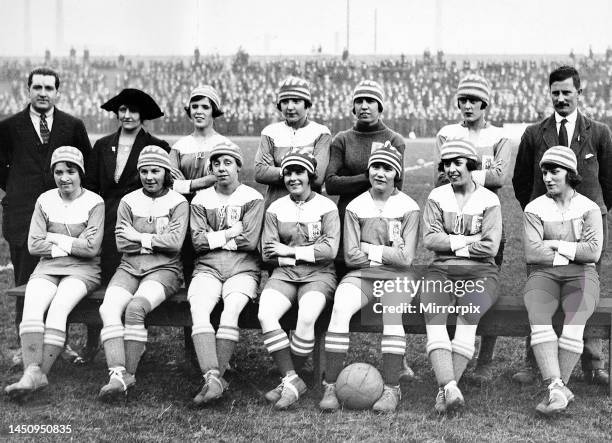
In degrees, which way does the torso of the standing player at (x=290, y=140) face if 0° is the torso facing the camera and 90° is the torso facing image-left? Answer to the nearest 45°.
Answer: approximately 0°

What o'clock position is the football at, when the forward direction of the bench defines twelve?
The football is roughly at 12 o'clock from the bench.

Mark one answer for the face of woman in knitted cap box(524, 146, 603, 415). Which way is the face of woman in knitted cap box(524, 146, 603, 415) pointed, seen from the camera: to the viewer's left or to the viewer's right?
to the viewer's left

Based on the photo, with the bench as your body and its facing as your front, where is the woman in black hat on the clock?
The woman in black hat is roughly at 4 o'clock from the bench.
